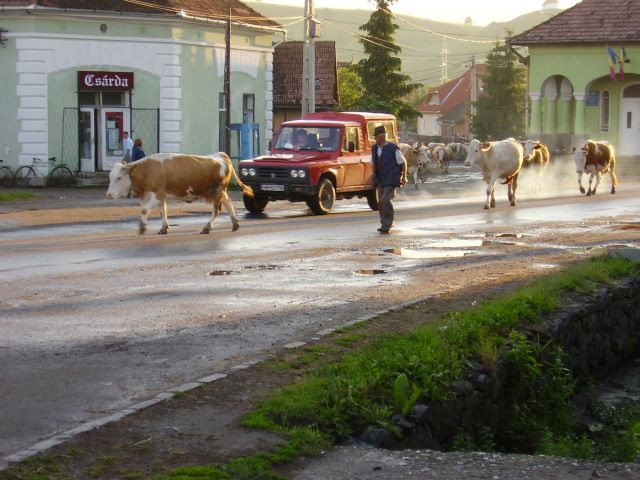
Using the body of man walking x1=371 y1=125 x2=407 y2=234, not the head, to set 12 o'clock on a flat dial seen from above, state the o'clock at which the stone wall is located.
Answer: The stone wall is roughly at 10 o'clock from the man walking.

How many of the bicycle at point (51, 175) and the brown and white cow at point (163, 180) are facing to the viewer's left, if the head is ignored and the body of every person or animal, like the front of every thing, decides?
2

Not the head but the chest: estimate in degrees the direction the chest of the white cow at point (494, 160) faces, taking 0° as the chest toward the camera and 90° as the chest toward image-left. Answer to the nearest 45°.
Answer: approximately 45°

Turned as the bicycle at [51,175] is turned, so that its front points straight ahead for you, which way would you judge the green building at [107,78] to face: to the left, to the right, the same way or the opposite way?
to the left

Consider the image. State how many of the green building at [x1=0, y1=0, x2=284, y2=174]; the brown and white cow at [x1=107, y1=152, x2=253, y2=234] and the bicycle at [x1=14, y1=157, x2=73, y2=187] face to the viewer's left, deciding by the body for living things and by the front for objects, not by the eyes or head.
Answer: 2

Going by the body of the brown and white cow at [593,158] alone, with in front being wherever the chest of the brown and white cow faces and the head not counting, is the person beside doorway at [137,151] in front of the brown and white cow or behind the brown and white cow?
in front

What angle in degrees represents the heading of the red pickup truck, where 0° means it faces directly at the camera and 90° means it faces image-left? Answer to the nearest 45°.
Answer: approximately 45°

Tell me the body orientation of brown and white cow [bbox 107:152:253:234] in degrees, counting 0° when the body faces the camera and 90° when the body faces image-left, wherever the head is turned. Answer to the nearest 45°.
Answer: approximately 90°

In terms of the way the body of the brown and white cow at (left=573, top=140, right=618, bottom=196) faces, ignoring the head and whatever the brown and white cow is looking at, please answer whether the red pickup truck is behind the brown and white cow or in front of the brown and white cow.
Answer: in front
